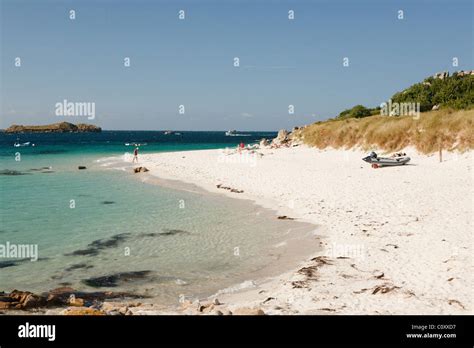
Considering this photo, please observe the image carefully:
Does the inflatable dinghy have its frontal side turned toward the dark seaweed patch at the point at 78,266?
no

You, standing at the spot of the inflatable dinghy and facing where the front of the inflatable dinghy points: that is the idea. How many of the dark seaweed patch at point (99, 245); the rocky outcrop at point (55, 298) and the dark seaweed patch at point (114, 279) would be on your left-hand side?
0

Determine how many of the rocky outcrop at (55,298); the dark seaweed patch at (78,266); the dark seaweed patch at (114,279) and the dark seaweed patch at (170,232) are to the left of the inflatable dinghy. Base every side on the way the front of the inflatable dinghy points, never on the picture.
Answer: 0

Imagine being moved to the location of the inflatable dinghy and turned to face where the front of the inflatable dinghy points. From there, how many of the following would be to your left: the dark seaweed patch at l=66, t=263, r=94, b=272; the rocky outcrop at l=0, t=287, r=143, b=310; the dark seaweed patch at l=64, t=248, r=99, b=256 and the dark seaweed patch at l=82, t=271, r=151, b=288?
0

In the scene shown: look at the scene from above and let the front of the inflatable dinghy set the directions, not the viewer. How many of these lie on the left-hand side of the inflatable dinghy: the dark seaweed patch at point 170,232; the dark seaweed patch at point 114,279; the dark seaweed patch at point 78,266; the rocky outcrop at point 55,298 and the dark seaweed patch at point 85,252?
0

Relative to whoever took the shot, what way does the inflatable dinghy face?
facing to the right of the viewer

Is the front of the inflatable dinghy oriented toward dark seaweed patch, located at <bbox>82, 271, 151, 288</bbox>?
no

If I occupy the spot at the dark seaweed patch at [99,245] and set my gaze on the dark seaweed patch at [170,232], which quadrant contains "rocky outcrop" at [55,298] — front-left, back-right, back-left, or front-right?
back-right

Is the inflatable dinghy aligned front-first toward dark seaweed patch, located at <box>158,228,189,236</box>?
no

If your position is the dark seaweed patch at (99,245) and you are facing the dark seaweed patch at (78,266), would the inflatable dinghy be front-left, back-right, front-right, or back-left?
back-left
